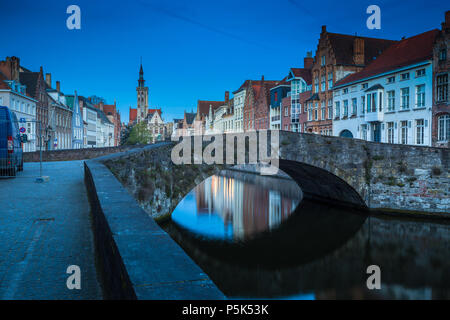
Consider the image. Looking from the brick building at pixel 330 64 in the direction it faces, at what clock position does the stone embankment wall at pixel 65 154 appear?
The stone embankment wall is roughly at 12 o'clock from the brick building.

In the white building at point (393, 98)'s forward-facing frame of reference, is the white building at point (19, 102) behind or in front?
in front

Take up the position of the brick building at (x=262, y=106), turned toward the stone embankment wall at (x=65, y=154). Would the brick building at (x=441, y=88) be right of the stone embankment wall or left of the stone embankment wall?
left

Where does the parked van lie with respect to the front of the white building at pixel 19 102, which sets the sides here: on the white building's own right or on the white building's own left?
on the white building's own right

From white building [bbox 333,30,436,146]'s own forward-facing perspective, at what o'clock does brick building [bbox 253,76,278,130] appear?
The brick building is roughly at 3 o'clock from the white building.

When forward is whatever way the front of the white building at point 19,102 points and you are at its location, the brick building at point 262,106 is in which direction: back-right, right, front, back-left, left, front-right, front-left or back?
front-left

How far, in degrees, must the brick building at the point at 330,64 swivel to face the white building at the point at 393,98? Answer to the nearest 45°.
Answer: approximately 90° to its left

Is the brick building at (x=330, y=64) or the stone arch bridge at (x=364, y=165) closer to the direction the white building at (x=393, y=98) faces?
the stone arch bridge

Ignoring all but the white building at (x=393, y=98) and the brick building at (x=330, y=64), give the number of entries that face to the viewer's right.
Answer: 0

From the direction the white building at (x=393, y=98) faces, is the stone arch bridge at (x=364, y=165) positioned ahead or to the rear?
ahead

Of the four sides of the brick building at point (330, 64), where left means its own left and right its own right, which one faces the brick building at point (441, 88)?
left

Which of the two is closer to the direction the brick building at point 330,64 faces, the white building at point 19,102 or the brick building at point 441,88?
the white building

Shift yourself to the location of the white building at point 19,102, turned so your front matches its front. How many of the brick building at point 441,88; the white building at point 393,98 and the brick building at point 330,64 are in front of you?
3

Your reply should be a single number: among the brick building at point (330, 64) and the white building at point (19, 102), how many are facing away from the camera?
0

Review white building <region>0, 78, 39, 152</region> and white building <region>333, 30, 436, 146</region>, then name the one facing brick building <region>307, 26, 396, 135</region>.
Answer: white building <region>0, 78, 39, 152</region>

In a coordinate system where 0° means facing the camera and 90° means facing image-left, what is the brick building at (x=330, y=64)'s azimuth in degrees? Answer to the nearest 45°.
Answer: approximately 45°

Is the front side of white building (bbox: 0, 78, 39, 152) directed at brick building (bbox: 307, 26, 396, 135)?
yes

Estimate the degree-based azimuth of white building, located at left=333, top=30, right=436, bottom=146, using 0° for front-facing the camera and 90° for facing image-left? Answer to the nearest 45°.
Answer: approximately 45°

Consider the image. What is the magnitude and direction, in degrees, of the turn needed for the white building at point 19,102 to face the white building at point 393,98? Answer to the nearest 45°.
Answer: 0° — it already faces it
